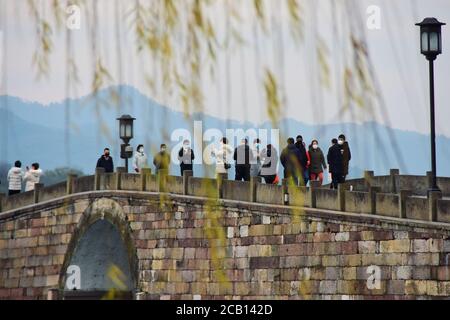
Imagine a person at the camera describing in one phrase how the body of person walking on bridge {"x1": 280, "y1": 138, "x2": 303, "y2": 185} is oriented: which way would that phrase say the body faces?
away from the camera

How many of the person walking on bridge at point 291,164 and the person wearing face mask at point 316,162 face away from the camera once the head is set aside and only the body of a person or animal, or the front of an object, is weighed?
1

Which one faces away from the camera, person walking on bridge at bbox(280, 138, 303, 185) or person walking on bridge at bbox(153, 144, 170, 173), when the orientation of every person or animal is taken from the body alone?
person walking on bridge at bbox(280, 138, 303, 185)

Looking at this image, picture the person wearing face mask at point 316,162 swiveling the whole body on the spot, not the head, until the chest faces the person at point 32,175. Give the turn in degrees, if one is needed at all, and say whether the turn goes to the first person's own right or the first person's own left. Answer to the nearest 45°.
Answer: approximately 135° to the first person's own right

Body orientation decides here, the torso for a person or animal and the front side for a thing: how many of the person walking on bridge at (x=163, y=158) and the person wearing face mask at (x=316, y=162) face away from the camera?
0

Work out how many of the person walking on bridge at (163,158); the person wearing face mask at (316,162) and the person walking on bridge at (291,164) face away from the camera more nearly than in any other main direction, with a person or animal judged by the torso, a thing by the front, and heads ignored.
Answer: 1

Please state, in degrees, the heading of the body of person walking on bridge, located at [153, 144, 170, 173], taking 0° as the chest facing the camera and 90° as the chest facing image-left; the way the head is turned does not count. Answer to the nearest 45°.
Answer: approximately 0°

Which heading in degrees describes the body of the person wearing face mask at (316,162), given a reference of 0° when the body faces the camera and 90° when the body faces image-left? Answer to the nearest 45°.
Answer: approximately 0°
